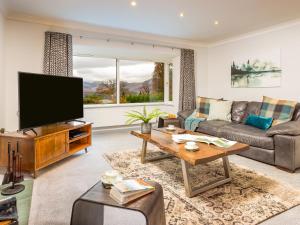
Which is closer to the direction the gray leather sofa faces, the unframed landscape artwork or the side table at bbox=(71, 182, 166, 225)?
the side table

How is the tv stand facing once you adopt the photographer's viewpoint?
facing the viewer and to the right of the viewer

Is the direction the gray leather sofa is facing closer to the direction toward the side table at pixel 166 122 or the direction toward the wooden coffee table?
the wooden coffee table

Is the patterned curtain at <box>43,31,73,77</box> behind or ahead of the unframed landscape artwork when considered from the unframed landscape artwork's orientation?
ahead

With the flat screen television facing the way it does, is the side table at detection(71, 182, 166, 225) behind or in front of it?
in front

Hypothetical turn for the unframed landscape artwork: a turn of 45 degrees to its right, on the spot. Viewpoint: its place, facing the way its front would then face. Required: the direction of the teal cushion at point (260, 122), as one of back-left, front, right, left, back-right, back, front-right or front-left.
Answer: left

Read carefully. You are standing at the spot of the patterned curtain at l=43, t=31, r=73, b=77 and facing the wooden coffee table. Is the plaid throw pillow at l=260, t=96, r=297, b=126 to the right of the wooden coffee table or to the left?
left

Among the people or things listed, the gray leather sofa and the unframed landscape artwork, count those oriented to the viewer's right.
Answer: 0

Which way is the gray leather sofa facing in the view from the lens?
facing the viewer and to the left of the viewer
